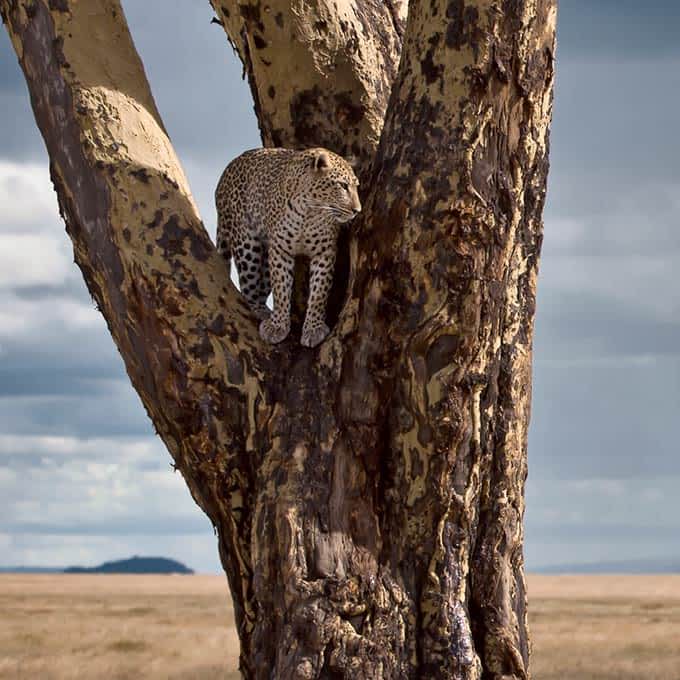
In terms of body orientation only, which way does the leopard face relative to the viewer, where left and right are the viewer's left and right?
facing the viewer and to the right of the viewer
